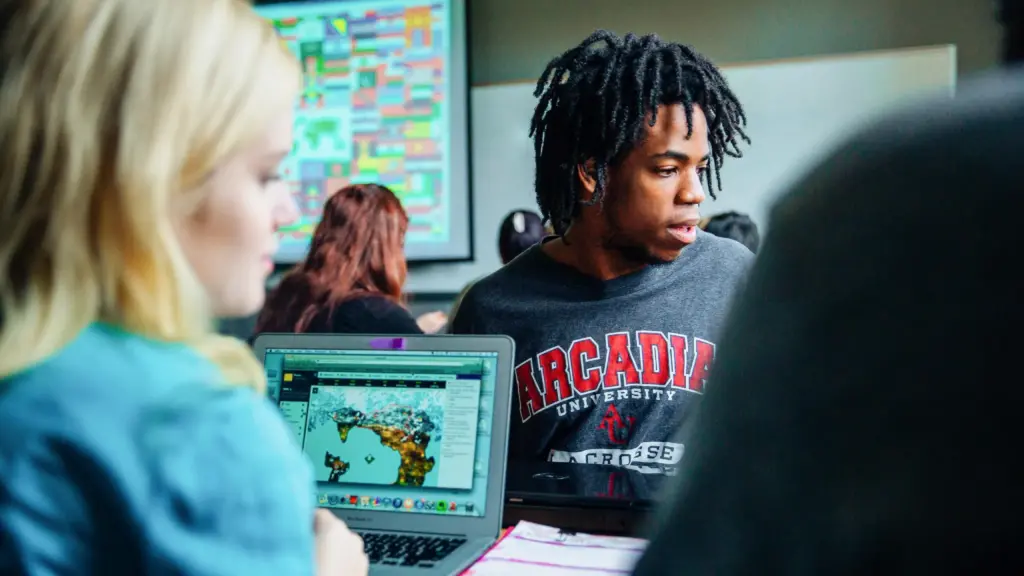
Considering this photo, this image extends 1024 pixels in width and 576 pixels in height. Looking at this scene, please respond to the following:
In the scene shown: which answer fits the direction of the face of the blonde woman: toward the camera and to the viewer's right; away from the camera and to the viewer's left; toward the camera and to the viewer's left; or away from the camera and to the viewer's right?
away from the camera and to the viewer's right

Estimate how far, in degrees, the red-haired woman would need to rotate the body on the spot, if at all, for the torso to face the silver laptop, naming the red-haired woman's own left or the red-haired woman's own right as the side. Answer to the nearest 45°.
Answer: approximately 135° to the red-haired woman's own right

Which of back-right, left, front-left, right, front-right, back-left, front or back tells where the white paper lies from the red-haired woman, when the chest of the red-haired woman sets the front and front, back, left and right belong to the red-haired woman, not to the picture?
back-right

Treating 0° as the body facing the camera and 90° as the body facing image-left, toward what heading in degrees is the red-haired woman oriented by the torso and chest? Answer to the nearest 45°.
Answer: approximately 225°

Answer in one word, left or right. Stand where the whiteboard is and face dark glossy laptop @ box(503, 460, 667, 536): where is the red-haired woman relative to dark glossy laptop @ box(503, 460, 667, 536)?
right

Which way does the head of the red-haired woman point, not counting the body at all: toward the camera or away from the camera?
away from the camera

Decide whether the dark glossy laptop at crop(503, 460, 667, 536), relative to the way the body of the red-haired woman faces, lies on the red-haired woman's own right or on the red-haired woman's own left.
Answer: on the red-haired woman's own right

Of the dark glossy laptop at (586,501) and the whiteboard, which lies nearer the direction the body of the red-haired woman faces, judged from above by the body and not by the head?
the whiteboard

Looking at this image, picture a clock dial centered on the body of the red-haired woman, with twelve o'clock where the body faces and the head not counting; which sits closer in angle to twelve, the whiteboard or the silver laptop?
the whiteboard

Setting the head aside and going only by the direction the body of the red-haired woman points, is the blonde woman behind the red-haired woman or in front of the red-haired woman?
behind
